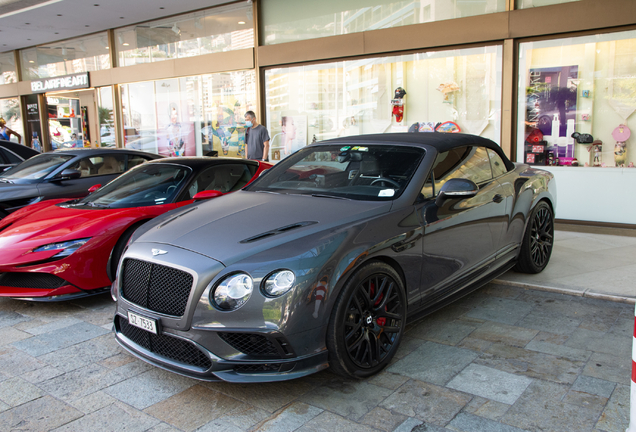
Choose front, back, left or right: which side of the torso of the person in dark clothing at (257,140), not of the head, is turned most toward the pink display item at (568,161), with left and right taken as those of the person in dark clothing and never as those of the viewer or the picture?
left

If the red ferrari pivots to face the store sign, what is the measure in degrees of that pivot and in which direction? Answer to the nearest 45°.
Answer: approximately 135° to its right

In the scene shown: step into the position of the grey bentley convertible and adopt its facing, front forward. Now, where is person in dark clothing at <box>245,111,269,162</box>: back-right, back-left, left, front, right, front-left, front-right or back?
back-right

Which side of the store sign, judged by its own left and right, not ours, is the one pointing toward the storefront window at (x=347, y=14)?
left

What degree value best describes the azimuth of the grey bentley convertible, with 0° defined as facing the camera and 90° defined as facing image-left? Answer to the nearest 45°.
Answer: approximately 45°

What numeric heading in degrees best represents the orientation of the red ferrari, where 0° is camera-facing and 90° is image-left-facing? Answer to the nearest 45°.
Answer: approximately 45°

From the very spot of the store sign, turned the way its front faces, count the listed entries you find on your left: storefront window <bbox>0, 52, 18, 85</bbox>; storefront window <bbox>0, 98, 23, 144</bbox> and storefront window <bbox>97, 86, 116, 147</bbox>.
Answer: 1

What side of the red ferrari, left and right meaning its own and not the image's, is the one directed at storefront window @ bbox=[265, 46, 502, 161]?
back

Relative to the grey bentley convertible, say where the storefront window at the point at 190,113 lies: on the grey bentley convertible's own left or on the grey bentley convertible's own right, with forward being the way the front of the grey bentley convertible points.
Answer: on the grey bentley convertible's own right
